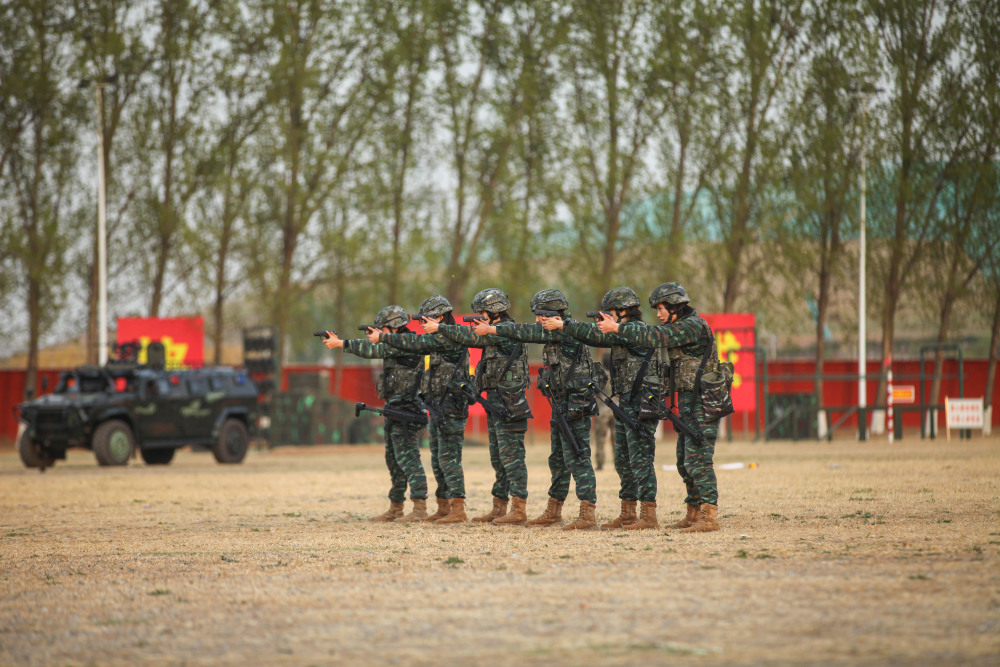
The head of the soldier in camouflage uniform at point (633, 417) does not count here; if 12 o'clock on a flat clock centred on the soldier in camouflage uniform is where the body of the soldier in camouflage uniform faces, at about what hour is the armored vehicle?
The armored vehicle is roughly at 2 o'clock from the soldier in camouflage uniform.

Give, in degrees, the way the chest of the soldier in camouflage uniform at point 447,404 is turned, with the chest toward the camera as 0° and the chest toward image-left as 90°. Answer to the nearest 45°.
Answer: approximately 90°

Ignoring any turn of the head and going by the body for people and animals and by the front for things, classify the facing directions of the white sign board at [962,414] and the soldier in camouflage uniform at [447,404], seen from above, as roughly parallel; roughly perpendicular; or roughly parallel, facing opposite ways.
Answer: roughly perpendicular

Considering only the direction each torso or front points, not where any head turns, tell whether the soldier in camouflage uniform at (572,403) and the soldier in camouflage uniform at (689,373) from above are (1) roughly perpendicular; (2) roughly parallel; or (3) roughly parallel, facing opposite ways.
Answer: roughly parallel

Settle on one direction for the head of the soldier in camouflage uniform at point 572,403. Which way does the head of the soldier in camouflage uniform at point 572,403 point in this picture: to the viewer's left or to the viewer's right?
to the viewer's left

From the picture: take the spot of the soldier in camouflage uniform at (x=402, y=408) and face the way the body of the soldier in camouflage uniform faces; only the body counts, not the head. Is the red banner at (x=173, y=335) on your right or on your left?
on your right

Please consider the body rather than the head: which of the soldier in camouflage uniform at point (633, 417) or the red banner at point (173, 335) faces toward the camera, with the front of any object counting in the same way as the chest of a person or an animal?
the red banner

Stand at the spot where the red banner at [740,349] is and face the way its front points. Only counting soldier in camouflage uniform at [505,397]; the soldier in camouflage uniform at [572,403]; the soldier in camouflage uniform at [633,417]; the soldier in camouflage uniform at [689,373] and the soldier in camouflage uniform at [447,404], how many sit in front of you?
5

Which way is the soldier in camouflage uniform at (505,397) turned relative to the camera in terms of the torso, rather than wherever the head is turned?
to the viewer's left

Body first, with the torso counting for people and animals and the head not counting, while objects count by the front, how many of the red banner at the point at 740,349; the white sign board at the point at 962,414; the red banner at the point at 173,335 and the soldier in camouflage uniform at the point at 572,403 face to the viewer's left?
1

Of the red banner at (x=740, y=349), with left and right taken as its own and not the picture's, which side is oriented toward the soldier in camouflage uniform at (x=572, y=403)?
front

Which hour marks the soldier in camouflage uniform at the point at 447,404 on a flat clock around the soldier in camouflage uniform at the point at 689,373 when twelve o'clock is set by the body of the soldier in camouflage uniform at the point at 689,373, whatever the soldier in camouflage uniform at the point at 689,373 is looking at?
the soldier in camouflage uniform at the point at 447,404 is roughly at 1 o'clock from the soldier in camouflage uniform at the point at 689,373.

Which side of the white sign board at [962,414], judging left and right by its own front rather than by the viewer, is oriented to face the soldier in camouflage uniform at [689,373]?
front

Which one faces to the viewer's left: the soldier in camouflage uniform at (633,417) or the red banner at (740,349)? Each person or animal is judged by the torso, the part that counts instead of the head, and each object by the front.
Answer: the soldier in camouflage uniform

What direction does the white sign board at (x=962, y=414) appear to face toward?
toward the camera

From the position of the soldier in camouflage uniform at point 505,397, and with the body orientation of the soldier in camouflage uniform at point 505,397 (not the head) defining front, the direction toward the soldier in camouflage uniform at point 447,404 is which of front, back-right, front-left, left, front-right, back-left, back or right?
front-right

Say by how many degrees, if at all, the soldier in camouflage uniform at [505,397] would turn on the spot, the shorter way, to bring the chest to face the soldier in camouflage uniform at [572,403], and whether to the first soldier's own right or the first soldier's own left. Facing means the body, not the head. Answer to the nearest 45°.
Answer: approximately 135° to the first soldier's own left

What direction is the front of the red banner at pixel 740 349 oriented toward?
toward the camera
